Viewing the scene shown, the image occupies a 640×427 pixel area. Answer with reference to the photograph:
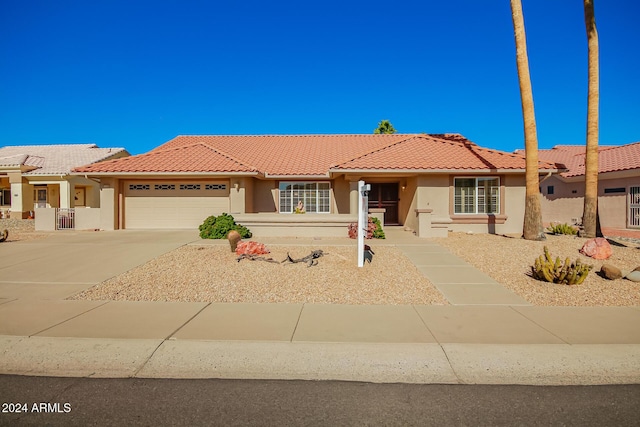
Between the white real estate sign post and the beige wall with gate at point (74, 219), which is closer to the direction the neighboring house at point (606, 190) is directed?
the white real estate sign post

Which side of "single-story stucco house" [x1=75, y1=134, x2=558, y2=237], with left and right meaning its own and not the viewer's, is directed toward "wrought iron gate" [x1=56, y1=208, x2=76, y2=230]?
right

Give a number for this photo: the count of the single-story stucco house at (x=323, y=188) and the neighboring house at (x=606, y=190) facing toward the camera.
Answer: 2

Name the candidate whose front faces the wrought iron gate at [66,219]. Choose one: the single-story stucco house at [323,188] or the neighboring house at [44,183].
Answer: the neighboring house

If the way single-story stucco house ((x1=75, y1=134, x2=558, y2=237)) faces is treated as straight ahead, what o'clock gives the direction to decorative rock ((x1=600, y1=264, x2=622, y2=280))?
The decorative rock is roughly at 11 o'clock from the single-story stucco house.

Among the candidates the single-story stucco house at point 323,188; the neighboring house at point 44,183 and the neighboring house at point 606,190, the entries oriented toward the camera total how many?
3

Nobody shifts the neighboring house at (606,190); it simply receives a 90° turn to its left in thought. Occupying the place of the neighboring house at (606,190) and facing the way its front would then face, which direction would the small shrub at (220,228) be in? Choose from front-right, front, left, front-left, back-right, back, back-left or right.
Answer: back-right

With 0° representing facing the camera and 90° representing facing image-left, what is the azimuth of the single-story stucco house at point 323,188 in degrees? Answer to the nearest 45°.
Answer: approximately 0°

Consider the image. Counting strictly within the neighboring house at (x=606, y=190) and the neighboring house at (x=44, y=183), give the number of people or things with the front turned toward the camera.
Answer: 2

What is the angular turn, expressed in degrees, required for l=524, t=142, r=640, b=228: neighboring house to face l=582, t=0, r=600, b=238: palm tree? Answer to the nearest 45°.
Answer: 0° — it already faces it

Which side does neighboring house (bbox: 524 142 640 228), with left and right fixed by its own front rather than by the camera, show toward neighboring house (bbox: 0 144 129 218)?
right

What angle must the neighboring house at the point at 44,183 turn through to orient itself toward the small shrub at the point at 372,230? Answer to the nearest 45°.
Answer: approximately 45° to its left

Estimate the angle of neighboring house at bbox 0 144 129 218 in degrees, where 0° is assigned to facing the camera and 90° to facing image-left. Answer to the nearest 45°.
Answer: approximately 0°

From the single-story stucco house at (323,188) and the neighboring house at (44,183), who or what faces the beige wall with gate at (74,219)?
the neighboring house

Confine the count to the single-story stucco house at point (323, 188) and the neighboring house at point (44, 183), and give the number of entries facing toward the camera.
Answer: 2

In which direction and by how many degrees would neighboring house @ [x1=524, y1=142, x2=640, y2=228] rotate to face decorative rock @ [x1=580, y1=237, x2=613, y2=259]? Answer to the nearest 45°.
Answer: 0° — it already faces it
